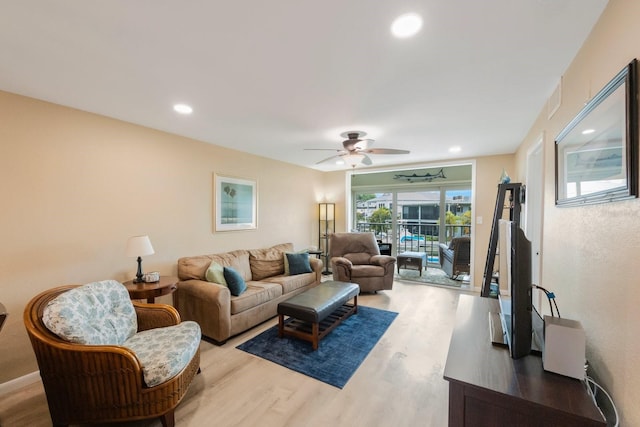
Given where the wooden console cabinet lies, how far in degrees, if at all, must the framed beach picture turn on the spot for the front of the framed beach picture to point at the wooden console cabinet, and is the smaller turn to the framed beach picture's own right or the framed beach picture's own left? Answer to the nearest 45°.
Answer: approximately 45° to the framed beach picture's own right

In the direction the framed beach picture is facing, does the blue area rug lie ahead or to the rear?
ahead

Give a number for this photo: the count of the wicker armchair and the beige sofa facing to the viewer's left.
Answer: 0

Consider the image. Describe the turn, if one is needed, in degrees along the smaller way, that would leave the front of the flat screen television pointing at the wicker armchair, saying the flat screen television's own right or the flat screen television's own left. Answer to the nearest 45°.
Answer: approximately 45° to the flat screen television's own left

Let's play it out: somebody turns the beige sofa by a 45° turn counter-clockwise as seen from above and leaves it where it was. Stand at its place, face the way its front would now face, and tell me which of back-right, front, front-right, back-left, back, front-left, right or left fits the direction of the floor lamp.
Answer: front-left

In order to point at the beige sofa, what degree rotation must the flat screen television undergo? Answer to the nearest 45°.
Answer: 0° — it already faces it

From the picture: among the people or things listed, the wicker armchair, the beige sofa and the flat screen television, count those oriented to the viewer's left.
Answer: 1

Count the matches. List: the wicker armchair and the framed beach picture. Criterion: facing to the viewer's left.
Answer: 0

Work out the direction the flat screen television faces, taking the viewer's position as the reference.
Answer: facing to the left of the viewer

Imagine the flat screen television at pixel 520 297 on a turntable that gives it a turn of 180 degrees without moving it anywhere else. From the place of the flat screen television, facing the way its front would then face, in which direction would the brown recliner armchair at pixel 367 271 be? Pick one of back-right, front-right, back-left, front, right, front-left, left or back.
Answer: back-left

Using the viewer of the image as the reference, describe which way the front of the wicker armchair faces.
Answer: facing the viewer and to the right of the viewer

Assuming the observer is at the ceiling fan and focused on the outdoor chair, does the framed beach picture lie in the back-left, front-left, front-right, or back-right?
back-left
